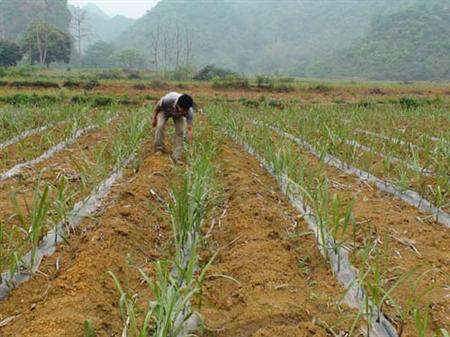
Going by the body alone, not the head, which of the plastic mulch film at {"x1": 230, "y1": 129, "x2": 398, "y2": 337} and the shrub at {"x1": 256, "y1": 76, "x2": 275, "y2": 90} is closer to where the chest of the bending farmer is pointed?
the plastic mulch film

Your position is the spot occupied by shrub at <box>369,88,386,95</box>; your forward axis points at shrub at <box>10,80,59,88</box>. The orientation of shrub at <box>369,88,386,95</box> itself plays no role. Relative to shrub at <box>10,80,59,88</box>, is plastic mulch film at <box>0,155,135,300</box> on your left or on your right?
left

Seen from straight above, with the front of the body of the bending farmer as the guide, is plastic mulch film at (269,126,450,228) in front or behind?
in front

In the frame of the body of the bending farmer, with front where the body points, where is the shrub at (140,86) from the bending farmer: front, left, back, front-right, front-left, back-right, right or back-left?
back-left

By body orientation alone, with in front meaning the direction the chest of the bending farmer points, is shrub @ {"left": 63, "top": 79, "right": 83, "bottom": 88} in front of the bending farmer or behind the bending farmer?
behind

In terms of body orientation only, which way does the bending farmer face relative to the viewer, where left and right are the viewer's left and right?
facing the viewer and to the right of the viewer

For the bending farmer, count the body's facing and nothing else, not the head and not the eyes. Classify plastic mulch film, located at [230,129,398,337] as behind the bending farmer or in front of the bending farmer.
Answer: in front

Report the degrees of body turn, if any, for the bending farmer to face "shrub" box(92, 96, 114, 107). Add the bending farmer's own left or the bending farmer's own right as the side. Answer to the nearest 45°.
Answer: approximately 135° to the bending farmer's own left

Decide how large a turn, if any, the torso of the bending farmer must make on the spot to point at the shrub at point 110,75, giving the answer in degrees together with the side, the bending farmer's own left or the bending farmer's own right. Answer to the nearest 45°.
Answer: approximately 135° to the bending farmer's own left

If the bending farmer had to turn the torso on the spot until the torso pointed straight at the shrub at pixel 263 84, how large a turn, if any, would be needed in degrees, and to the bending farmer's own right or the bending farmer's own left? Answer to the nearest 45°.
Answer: approximately 135° to the bending farmer's own left

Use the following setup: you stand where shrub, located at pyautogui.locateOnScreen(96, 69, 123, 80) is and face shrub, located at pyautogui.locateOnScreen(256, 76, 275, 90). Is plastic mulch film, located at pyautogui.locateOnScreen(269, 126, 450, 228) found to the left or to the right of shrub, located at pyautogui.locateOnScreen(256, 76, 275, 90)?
right

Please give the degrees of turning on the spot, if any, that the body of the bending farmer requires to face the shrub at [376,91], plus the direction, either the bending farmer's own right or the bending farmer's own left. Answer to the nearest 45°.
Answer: approximately 90° to the bending farmer's own left

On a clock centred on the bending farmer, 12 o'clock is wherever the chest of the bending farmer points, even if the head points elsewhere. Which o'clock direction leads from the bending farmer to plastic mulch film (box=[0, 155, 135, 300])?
The plastic mulch film is roughly at 2 o'clock from the bending farmer.
